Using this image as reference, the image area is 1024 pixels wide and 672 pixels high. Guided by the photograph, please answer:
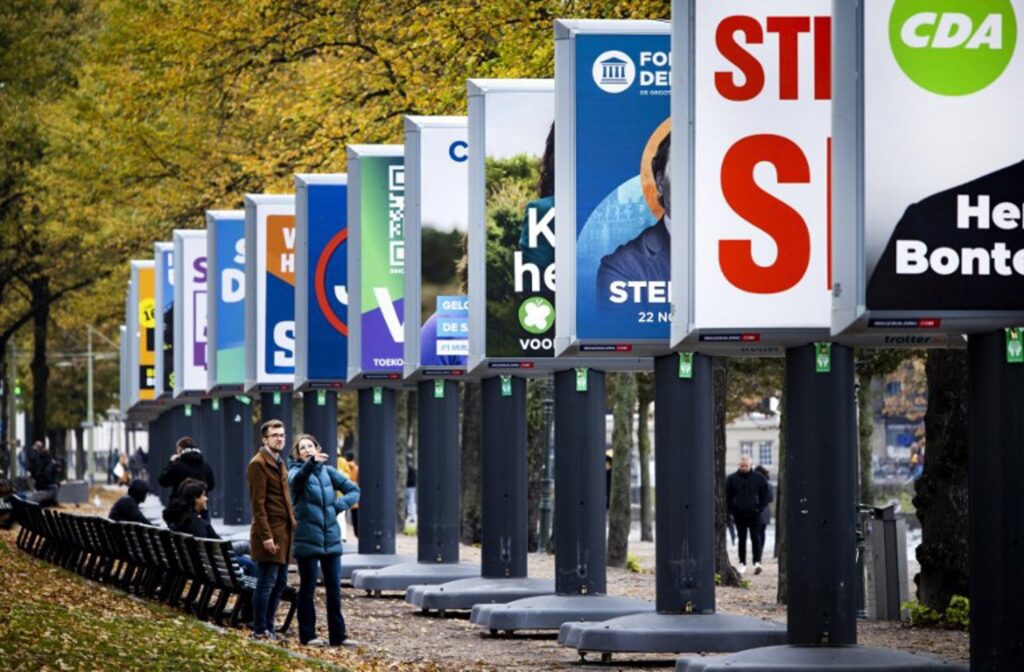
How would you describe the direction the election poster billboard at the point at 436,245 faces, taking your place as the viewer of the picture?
facing the viewer

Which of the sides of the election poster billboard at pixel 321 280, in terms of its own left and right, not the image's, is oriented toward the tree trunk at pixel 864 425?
left

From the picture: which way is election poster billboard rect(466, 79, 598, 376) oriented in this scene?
toward the camera

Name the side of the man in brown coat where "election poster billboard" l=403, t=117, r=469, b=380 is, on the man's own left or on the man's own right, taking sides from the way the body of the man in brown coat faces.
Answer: on the man's own left

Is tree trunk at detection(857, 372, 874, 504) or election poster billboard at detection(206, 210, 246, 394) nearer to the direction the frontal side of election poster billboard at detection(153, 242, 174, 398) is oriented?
the election poster billboard

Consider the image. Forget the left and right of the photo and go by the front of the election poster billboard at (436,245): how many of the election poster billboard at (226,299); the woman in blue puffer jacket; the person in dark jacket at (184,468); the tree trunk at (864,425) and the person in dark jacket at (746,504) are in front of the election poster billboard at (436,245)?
1

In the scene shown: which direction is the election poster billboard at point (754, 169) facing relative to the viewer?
toward the camera

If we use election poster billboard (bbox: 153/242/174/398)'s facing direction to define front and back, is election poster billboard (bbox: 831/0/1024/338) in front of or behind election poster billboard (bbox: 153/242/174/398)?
in front

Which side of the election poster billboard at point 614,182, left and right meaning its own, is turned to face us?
front

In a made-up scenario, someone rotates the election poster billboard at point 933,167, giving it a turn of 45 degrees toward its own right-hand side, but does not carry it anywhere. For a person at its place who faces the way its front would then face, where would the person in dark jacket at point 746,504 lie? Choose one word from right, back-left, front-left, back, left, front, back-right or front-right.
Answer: back-right
